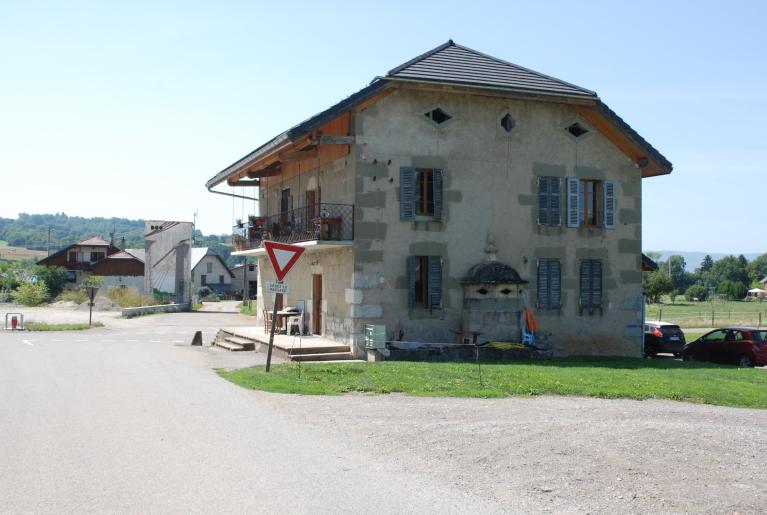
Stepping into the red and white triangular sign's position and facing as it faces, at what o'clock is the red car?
The red car is roughly at 8 o'clock from the red and white triangular sign.

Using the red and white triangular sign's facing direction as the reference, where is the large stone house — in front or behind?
behind

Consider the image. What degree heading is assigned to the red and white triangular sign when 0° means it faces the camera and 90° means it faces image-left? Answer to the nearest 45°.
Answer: approximately 0°

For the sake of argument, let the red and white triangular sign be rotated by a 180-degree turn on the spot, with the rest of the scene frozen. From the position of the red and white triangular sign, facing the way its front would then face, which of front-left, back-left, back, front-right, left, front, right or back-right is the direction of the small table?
front

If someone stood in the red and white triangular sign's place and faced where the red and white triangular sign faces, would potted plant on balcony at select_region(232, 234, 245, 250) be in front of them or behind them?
behind

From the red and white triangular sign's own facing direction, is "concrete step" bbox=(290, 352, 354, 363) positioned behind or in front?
behind

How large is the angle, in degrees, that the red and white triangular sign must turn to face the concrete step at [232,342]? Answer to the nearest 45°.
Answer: approximately 180°

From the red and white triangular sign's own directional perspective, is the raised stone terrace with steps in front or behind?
behind
